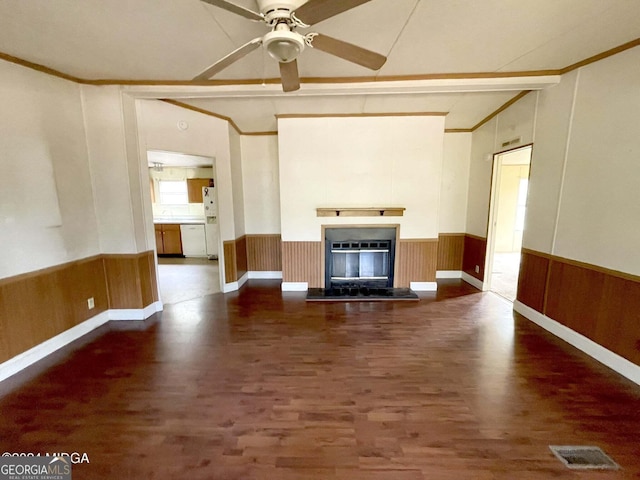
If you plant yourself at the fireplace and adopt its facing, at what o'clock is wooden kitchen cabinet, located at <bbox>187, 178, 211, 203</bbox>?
The wooden kitchen cabinet is roughly at 4 o'clock from the fireplace.

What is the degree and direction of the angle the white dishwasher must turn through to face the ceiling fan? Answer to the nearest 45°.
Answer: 0° — it already faces it

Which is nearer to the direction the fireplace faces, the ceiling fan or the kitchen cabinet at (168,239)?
the ceiling fan

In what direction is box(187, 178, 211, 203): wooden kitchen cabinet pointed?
toward the camera

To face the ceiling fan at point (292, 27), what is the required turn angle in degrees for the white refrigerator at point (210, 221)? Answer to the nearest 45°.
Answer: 0° — it already faces it

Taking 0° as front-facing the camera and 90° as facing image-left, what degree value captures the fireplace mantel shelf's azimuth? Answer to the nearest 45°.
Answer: approximately 0°

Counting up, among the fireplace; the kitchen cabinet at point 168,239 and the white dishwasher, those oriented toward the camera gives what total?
3

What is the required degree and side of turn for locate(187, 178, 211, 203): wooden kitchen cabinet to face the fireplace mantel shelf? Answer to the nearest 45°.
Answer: approximately 45° to its left

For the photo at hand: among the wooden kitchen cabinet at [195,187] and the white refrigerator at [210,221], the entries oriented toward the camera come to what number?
2

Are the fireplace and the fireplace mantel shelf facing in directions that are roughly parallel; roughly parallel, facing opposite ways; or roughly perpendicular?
roughly parallel

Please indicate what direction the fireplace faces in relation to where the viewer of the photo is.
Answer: facing the viewer

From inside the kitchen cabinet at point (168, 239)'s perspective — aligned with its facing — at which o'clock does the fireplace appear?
The fireplace is roughly at 11 o'clock from the kitchen cabinet.
